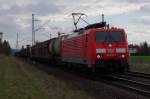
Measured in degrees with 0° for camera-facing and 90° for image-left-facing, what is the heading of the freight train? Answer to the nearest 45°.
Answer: approximately 315°
